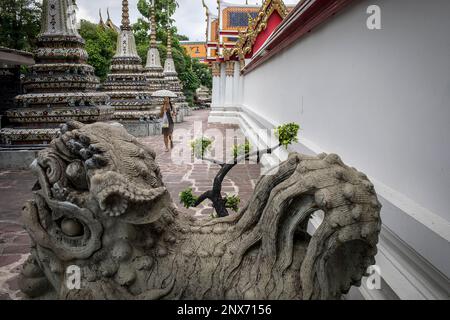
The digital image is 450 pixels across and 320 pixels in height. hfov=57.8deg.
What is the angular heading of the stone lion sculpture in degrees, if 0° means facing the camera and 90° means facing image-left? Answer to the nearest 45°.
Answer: approximately 90°

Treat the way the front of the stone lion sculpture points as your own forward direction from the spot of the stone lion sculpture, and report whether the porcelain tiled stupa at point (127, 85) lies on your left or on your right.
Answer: on your right

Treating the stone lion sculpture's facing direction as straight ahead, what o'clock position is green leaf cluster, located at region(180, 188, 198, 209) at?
The green leaf cluster is roughly at 3 o'clock from the stone lion sculpture.

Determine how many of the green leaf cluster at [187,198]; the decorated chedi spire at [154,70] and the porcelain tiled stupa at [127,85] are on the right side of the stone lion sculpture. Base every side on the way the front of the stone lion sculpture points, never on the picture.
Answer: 3

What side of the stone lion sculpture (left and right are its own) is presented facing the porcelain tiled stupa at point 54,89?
right

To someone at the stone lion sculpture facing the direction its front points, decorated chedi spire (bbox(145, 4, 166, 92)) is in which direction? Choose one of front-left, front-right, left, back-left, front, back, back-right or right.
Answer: right

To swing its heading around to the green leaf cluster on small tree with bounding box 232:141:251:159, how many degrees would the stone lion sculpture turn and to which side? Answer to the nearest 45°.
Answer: approximately 90° to its right

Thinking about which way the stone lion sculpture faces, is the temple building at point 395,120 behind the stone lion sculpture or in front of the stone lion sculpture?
behind
